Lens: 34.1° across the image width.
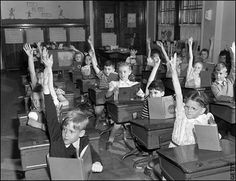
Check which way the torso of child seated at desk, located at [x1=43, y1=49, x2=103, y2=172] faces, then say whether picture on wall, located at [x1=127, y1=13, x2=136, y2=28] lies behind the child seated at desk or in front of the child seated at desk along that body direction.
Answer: behind

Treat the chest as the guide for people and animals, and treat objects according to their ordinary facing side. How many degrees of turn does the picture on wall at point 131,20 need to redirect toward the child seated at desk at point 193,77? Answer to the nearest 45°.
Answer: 0° — it already faces them

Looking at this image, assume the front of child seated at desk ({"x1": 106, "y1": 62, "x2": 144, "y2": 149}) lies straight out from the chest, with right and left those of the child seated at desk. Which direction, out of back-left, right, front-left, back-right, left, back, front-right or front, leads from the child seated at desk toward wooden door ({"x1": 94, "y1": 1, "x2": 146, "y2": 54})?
back

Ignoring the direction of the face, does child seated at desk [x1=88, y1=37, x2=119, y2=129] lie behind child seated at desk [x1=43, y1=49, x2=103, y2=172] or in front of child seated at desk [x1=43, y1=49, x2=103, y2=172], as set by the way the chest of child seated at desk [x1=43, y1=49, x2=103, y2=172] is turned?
behind

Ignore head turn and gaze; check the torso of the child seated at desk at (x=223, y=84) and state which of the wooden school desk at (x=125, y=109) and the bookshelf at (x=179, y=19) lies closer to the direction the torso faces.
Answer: the wooden school desk

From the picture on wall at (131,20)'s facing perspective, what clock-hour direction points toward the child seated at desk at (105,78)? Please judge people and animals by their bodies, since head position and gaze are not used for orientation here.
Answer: The child seated at desk is roughly at 12 o'clock from the picture on wall.

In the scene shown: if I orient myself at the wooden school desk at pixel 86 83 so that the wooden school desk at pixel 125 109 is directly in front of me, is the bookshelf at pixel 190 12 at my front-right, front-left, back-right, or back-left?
back-left

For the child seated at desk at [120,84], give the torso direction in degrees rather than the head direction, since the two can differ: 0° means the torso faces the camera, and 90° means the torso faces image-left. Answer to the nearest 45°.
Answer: approximately 0°
